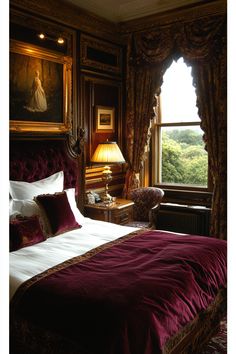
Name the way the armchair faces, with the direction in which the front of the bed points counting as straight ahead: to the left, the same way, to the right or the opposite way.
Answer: to the right

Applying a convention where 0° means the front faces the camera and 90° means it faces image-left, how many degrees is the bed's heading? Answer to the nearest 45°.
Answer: approximately 315°

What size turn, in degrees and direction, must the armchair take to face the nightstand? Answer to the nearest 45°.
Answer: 0° — it already faces it

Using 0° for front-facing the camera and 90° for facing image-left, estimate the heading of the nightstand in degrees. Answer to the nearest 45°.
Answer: approximately 315°

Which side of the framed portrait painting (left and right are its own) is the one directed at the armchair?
left

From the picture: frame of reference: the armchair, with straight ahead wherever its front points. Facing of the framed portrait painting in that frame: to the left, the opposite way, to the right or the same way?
to the left

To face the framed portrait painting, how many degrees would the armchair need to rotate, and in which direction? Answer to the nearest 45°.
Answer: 0° — it already faces it
